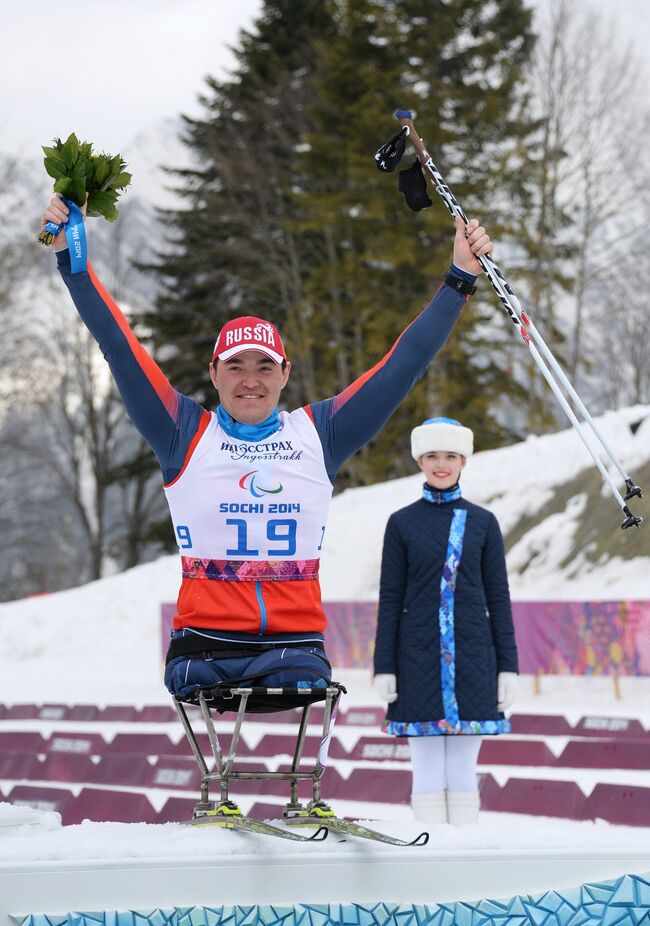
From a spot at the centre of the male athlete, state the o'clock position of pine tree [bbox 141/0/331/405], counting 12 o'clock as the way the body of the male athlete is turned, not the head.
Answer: The pine tree is roughly at 6 o'clock from the male athlete.

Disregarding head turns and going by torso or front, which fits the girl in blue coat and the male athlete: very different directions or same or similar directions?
same or similar directions

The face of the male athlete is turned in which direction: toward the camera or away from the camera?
toward the camera

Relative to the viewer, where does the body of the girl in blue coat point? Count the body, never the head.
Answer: toward the camera

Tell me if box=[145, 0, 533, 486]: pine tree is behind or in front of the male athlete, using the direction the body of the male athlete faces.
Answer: behind

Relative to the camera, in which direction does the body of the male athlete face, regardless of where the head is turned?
toward the camera

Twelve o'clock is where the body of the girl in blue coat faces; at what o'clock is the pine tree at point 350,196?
The pine tree is roughly at 6 o'clock from the girl in blue coat.

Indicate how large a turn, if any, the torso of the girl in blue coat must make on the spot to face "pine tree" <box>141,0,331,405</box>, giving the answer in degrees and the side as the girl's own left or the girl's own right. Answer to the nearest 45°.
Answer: approximately 180°

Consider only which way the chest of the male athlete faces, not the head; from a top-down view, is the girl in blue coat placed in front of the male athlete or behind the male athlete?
behind

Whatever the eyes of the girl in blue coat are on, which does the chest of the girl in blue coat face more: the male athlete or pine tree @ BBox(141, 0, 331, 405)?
the male athlete

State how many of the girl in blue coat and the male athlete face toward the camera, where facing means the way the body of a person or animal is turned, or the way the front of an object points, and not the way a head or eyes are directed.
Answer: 2
